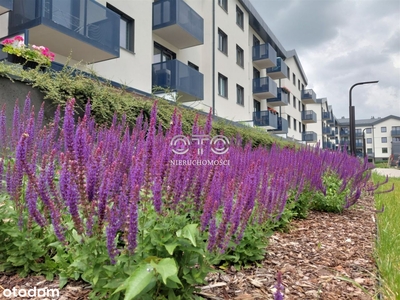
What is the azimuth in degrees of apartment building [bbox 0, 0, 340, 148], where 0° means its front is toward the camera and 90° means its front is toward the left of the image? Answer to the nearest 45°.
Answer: approximately 315°
